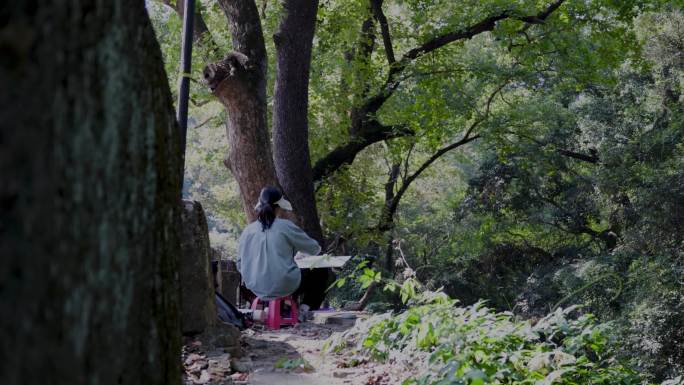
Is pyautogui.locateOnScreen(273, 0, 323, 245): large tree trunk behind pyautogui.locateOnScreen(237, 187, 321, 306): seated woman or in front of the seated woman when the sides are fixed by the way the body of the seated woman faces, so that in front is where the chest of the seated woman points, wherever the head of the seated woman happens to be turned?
in front

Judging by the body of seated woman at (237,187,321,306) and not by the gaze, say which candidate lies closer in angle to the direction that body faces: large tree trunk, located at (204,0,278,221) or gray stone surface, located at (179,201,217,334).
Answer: the large tree trunk

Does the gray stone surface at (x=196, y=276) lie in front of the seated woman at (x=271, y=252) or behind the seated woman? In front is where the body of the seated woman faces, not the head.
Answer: behind

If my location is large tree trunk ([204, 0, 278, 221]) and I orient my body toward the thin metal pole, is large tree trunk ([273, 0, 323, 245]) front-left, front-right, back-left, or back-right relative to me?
back-left

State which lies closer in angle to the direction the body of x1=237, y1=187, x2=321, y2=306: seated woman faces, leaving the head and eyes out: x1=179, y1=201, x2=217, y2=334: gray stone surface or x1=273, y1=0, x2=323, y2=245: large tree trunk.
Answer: the large tree trunk

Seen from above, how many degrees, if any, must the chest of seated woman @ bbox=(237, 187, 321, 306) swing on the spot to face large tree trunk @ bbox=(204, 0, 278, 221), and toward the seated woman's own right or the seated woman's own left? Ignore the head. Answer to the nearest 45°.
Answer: approximately 45° to the seated woman's own left

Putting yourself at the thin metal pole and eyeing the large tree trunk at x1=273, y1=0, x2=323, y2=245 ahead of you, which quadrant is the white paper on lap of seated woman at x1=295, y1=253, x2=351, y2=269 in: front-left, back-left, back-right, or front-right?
front-right

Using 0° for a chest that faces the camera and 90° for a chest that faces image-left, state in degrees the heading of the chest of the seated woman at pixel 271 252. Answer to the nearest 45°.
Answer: approximately 225°
